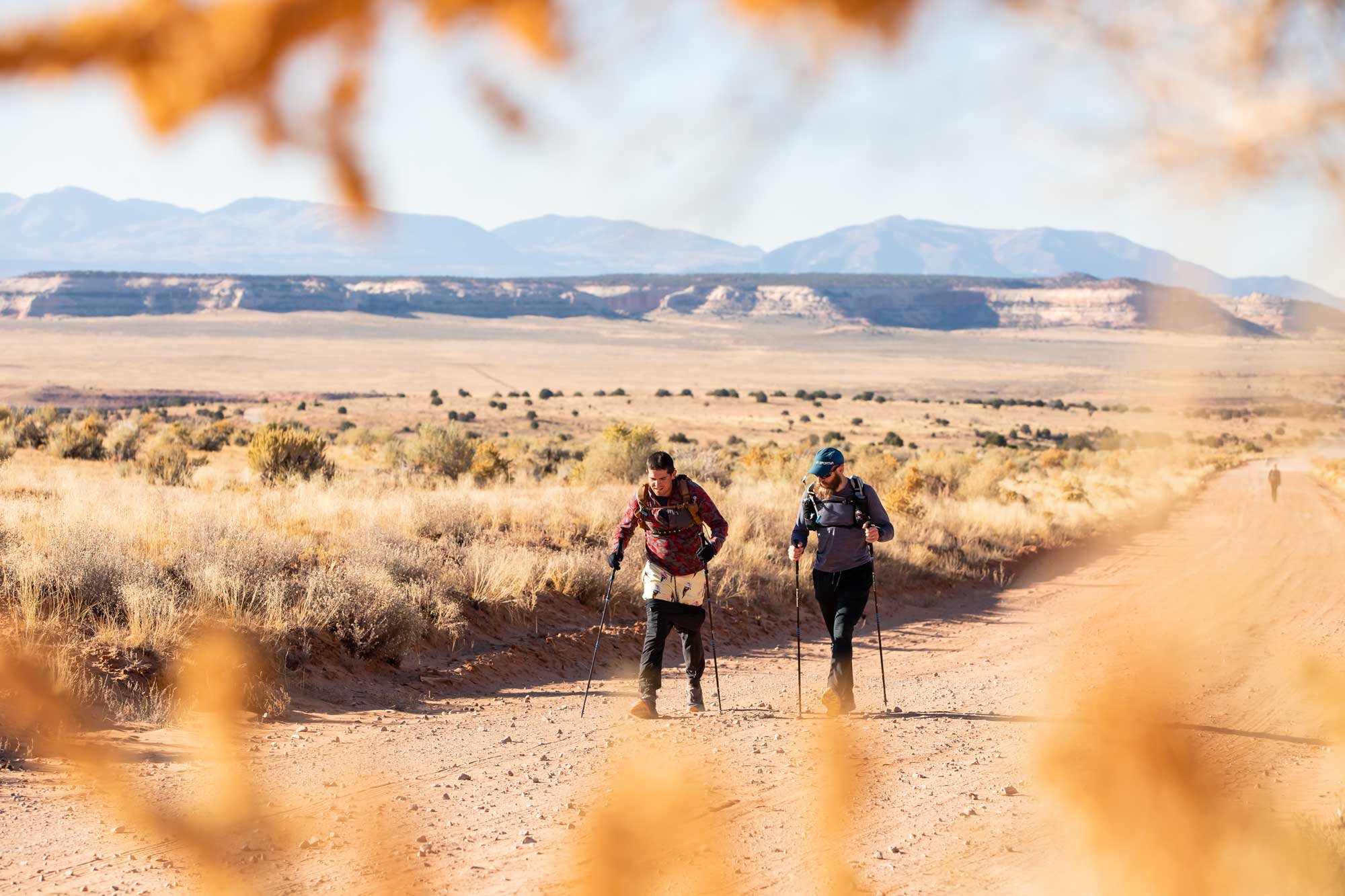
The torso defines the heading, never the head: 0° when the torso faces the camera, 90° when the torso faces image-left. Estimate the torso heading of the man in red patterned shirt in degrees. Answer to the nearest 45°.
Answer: approximately 0°

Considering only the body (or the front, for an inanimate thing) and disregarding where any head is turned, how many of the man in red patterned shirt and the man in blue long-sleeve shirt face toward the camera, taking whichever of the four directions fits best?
2

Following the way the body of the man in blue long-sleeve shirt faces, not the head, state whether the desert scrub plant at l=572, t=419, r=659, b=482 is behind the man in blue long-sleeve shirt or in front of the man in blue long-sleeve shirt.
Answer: behind

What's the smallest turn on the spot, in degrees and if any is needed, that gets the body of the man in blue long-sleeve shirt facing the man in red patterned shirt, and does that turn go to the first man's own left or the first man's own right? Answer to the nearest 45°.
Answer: approximately 90° to the first man's own right

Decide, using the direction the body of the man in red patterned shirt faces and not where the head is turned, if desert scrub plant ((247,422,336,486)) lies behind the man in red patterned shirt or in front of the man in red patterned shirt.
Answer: behind

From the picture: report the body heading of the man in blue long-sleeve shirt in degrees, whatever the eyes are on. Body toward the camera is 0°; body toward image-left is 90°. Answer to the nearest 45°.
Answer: approximately 0°

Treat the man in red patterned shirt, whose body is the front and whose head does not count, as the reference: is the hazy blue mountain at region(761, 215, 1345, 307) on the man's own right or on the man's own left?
on the man's own left

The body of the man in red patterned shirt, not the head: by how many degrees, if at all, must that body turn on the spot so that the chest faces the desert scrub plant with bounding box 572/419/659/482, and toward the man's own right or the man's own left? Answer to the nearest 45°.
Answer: approximately 180°
